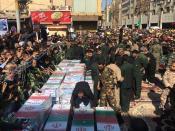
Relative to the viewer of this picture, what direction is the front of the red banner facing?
facing the viewer

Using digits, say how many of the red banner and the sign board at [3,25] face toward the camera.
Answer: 2

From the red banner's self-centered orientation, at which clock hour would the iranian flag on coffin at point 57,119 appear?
The iranian flag on coffin is roughly at 12 o'clock from the red banner.

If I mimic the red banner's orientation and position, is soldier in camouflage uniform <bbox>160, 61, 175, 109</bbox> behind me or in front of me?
in front

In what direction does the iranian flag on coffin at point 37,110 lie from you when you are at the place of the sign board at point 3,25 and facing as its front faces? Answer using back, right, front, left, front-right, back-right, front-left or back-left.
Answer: front

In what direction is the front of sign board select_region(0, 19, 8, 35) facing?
toward the camera

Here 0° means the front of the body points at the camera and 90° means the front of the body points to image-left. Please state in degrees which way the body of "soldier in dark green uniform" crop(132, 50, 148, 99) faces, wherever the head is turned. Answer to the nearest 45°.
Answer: approximately 90°

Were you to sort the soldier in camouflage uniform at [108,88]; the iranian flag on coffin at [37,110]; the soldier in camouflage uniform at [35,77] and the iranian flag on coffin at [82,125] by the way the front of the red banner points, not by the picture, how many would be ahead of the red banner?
4

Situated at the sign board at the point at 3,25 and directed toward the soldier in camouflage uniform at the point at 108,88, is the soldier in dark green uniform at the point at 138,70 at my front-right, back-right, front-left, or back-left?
front-left

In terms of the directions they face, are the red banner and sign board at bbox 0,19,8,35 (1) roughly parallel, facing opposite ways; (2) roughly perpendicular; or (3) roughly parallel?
roughly parallel

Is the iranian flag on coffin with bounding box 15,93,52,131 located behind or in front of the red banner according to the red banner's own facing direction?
in front

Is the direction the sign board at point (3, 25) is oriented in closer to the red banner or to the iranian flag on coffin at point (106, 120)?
the iranian flag on coffin

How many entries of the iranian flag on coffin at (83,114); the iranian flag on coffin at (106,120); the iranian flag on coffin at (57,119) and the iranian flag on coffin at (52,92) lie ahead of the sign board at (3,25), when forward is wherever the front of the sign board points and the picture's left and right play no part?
4

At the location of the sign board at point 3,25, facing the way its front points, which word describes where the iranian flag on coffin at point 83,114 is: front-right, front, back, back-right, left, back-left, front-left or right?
front
